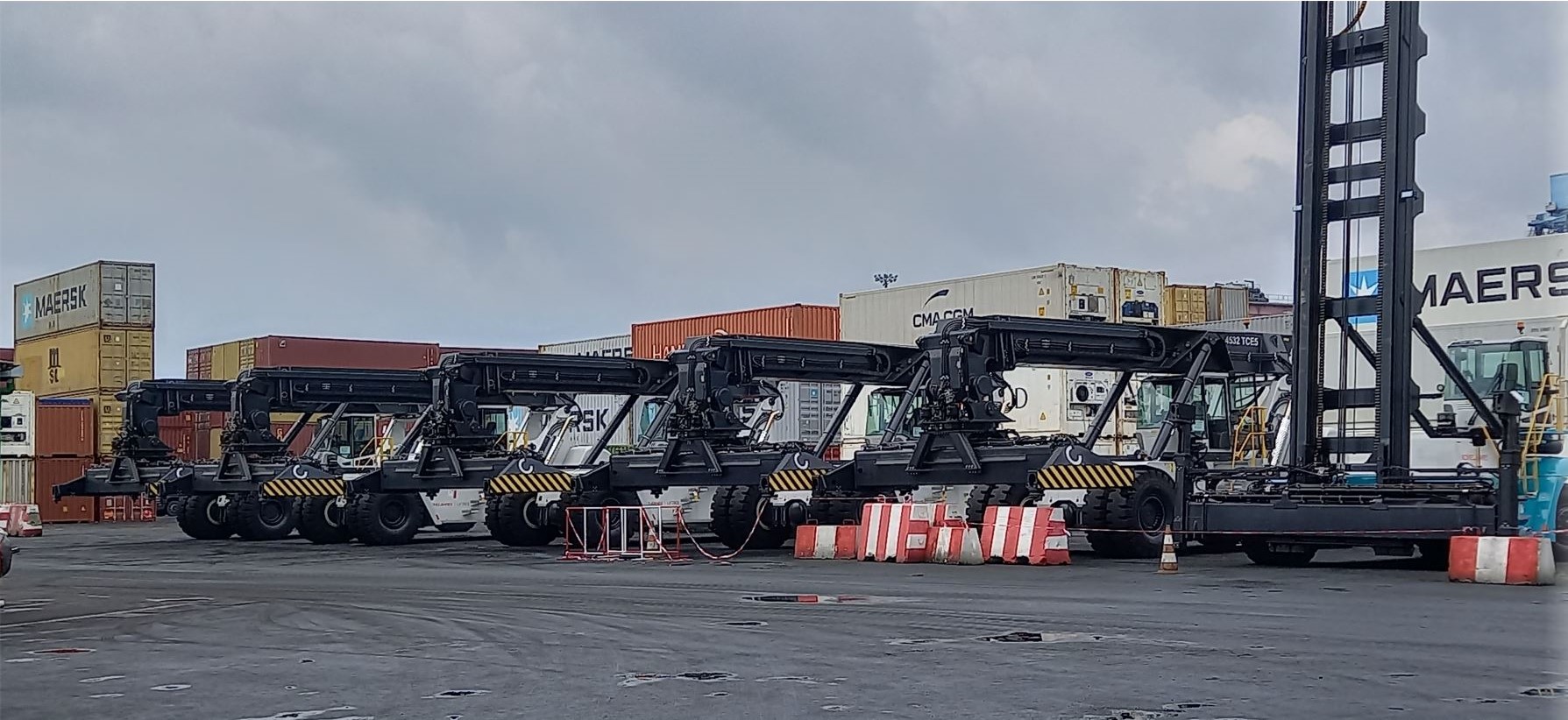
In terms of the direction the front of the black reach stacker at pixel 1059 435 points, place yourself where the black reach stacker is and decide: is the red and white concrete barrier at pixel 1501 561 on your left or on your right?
on your left

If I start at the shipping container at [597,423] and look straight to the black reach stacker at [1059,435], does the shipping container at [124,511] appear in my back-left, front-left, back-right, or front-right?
back-right

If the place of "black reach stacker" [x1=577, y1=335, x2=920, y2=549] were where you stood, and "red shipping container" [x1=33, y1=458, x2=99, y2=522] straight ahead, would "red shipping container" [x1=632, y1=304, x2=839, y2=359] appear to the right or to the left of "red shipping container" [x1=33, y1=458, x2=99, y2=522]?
right

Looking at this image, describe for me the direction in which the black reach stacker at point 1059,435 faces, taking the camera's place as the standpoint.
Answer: facing the viewer and to the left of the viewer

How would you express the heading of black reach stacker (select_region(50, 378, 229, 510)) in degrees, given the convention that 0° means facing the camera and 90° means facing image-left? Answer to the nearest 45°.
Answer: approximately 45°
